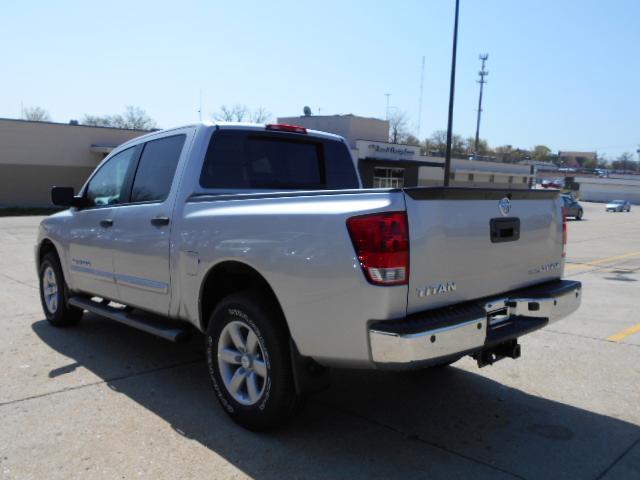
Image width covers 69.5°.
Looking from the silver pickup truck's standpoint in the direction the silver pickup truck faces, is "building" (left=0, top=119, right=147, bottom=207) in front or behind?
in front

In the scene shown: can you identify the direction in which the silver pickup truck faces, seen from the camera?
facing away from the viewer and to the left of the viewer

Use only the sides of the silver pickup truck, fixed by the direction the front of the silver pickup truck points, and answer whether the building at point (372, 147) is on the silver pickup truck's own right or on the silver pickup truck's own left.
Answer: on the silver pickup truck's own right
